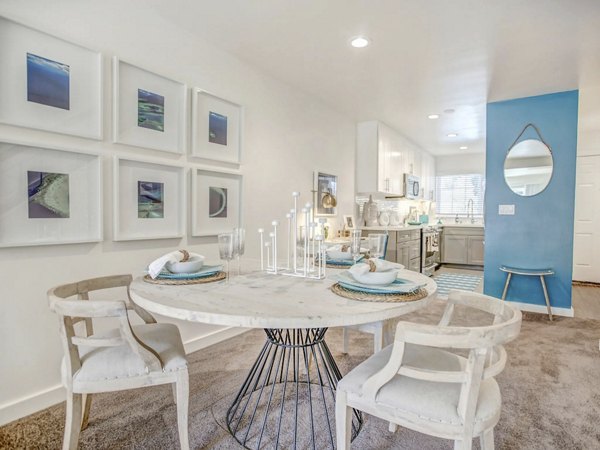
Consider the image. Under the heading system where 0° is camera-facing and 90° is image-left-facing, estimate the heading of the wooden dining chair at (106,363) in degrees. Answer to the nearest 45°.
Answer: approximately 270°

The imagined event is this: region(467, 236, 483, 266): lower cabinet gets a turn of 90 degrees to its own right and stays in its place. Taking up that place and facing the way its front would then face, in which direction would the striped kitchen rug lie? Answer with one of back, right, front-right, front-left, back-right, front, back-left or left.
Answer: left

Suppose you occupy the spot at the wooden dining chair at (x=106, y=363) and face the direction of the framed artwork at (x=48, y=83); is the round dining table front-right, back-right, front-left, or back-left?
back-right

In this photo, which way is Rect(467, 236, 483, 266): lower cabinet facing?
toward the camera

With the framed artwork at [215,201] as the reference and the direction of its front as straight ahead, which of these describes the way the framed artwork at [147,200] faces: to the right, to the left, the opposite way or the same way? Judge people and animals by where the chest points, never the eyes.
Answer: the same way

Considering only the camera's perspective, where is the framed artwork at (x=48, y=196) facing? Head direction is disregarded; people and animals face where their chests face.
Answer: facing the viewer and to the right of the viewer

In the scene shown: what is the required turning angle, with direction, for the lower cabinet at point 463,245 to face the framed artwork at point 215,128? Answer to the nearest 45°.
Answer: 0° — it already faces it

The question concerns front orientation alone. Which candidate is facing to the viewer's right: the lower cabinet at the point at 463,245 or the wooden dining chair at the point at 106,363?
the wooden dining chair

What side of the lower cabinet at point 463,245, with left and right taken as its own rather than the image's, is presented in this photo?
front

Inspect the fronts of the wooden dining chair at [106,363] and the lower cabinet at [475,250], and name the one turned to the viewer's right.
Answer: the wooden dining chair

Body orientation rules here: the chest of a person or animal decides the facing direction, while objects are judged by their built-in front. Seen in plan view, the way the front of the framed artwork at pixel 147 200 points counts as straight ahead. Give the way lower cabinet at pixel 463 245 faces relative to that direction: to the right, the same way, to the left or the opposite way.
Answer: to the right

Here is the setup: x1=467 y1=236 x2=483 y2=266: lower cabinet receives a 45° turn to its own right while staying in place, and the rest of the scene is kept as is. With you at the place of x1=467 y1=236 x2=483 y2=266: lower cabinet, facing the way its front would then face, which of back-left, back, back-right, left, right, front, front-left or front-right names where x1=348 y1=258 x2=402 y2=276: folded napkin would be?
front-left

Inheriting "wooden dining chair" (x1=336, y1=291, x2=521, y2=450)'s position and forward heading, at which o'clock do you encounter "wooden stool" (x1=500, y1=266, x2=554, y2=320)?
The wooden stool is roughly at 2 o'clock from the wooden dining chair.

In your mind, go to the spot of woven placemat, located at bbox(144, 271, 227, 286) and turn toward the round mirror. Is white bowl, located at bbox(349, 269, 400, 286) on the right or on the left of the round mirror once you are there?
right

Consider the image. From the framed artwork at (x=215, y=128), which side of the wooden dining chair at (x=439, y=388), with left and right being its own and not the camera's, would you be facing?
front

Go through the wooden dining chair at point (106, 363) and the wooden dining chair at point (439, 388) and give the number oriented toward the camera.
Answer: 0

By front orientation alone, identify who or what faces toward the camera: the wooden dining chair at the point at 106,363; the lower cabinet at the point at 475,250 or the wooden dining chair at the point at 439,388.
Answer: the lower cabinet

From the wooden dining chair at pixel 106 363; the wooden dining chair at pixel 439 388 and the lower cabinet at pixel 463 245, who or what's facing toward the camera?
the lower cabinet
